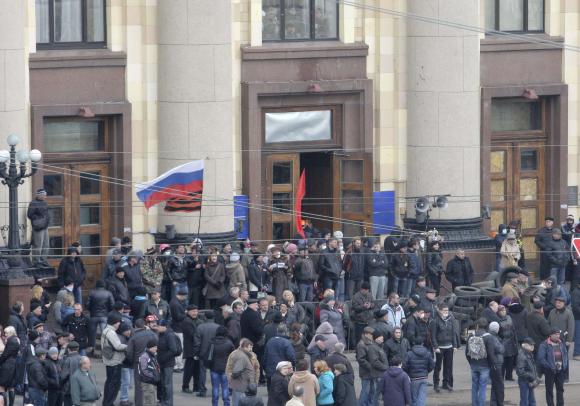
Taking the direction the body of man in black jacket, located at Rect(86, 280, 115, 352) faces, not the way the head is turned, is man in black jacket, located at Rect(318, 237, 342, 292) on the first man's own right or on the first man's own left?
on the first man's own right

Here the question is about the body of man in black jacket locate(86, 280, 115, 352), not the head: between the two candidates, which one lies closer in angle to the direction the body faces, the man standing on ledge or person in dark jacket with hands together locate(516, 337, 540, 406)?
the man standing on ledge

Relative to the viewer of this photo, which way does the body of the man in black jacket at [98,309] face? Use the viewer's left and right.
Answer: facing away from the viewer

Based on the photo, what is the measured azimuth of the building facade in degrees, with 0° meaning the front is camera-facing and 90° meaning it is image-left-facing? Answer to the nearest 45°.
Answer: approximately 0°

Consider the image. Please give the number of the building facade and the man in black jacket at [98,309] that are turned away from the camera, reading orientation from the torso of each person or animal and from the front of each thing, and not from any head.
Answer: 1

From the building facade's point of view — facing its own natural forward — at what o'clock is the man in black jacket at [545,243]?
The man in black jacket is roughly at 9 o'clock from the building facade.

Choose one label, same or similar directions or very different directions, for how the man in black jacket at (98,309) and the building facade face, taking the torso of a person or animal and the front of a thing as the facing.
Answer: very different directions
